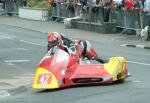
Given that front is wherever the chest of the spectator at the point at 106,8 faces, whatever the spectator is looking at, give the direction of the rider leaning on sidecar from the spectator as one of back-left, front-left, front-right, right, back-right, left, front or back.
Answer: front

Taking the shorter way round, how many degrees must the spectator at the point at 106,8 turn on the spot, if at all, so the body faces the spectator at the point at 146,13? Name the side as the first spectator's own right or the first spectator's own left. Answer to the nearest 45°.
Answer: approximately 45° to the first spectator's own left

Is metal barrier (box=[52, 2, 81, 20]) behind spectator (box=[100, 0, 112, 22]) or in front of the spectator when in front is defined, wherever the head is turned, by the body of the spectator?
behind

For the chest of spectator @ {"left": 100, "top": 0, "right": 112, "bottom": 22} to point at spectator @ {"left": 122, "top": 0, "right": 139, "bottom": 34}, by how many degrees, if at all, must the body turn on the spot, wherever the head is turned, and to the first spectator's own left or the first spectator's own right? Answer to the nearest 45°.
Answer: approximately 45° to the first spectator's own left

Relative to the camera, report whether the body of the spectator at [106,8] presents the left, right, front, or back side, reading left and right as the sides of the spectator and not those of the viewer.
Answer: front

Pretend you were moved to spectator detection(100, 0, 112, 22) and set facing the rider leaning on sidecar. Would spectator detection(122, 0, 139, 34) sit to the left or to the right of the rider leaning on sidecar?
left
